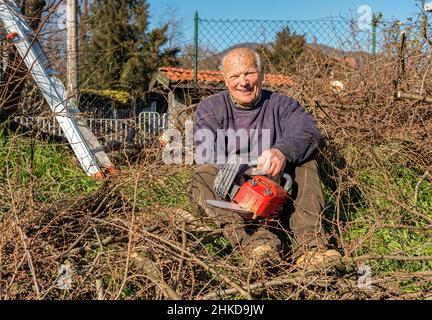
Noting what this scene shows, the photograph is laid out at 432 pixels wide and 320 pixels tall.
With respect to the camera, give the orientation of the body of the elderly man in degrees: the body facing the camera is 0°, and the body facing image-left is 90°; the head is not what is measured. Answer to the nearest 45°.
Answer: approximately 0°

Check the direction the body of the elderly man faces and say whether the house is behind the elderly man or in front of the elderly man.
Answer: behind

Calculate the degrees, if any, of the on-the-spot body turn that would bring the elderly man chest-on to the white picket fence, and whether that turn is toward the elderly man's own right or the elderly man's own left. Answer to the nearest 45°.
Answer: approximately 135° to the elderly man's own right
